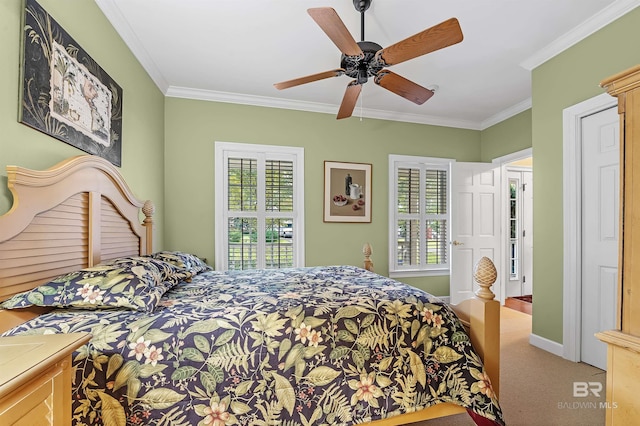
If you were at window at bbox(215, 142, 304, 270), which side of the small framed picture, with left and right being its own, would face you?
right

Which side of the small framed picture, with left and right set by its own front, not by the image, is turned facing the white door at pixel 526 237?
left

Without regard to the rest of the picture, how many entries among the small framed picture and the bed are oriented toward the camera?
1

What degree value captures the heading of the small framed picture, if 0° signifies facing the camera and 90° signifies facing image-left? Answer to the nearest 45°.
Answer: approximately 0°

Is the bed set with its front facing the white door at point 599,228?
yes

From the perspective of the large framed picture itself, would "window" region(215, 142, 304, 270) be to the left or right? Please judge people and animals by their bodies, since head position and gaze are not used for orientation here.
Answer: on its left

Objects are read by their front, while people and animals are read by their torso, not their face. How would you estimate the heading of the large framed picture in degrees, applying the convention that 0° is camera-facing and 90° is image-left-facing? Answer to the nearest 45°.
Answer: approximately 315°

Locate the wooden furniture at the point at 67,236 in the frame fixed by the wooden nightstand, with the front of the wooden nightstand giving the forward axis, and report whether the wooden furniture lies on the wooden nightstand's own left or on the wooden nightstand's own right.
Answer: on the wooden nightstand's own left

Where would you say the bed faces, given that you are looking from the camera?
facing to the right of the viewer

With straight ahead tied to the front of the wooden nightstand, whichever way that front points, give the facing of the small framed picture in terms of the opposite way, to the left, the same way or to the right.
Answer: to the right

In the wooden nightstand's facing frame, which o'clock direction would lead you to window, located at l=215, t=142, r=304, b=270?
The window is roughly at 9 o'clock from the wooden nightstand.

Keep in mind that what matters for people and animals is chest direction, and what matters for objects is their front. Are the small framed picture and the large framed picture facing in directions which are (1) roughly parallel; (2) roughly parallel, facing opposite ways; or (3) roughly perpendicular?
roughly perpendicular
